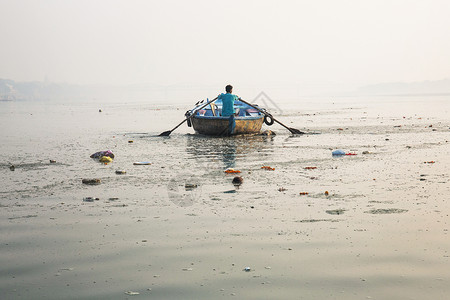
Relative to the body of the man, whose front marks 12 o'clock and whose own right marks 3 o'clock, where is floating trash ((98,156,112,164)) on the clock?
The floating trash is roughly at 7 o'clock from the man.

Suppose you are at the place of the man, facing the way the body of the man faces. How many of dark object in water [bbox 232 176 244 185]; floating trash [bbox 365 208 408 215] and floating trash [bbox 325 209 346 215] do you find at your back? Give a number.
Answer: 3

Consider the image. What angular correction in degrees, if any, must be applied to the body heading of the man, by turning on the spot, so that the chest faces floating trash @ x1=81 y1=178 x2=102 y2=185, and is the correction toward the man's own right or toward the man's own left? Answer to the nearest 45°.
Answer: approximately 180°

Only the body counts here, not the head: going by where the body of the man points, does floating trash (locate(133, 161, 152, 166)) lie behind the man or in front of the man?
behind

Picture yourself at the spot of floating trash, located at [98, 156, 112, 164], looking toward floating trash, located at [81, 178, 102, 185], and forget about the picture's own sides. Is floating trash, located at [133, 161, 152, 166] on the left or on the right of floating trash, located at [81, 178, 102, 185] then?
left

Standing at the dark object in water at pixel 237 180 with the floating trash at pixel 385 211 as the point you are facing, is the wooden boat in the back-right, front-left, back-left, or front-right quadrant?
back-left

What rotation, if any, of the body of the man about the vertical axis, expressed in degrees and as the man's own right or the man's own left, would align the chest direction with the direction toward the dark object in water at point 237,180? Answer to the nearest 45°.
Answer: approximately 180°

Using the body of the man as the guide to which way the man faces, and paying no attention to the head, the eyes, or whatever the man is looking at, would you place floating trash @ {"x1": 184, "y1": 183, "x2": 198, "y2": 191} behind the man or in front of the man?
behind

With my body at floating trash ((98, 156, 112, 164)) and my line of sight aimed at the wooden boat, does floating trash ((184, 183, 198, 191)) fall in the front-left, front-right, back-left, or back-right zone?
back-right

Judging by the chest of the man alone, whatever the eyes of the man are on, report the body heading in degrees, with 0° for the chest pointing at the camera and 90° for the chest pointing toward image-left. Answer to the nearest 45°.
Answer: approximately 180°
